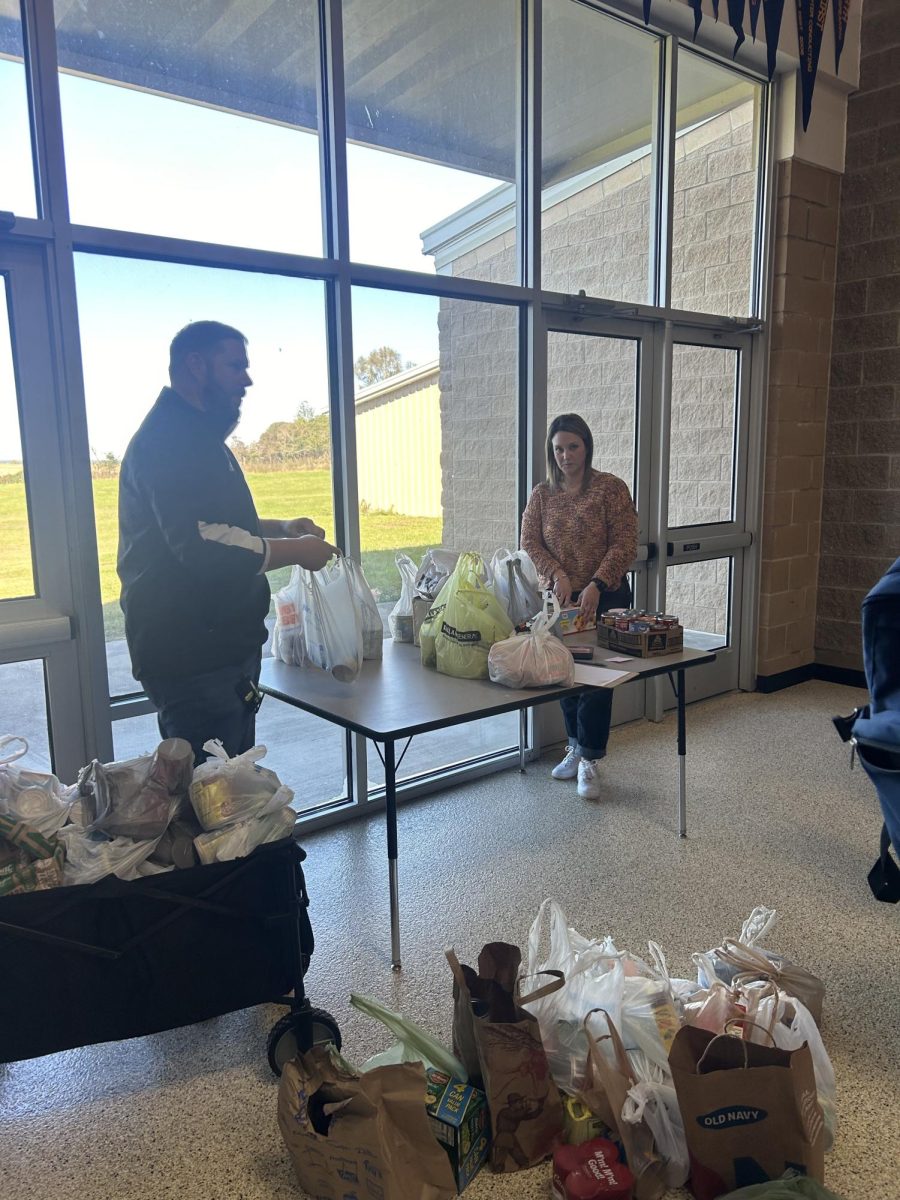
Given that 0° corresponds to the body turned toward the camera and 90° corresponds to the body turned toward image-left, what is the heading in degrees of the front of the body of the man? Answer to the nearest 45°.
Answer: approximately 270°

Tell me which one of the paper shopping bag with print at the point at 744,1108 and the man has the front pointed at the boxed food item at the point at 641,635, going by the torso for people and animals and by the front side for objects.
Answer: the man

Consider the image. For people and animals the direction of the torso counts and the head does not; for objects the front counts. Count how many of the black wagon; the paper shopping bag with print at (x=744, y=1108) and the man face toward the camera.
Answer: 1

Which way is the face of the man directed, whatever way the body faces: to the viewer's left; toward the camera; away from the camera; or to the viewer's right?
to the viewer's right

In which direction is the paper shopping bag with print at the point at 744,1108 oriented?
toward the camera

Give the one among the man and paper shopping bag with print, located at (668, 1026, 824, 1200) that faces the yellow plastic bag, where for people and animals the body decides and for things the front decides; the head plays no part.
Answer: the man
